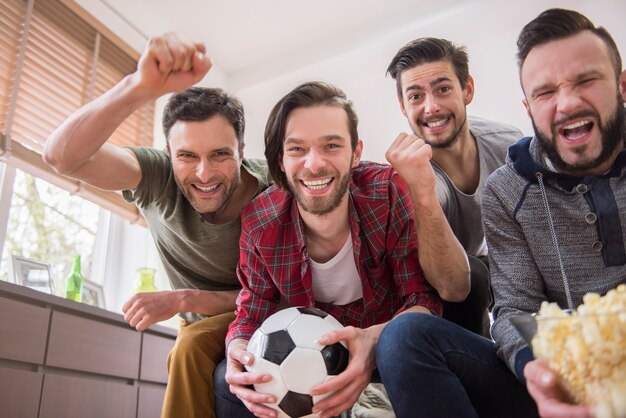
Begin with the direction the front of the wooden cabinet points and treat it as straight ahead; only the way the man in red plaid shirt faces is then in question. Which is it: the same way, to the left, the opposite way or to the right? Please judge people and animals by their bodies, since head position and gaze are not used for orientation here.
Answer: to the right

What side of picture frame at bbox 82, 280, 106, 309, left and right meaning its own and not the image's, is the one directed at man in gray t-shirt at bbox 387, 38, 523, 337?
front

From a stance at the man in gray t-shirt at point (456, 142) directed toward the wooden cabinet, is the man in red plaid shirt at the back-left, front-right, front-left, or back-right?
front-left

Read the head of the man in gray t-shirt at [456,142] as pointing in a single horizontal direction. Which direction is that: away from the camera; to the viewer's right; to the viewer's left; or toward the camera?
toward the camera

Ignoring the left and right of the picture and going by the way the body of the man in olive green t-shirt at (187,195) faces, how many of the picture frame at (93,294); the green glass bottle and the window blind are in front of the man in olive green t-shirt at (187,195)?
0

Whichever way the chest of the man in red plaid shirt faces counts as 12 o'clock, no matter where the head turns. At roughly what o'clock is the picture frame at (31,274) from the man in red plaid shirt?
The picture frame is roughly at 4 o'clock from the man in red plaid shirt.

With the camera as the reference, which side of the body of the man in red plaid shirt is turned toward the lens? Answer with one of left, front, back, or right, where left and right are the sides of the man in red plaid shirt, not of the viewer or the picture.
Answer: front

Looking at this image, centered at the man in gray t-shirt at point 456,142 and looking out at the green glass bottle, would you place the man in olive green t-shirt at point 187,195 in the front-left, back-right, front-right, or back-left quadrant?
front-left

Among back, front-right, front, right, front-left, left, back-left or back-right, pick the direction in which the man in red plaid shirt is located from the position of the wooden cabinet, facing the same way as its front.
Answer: front

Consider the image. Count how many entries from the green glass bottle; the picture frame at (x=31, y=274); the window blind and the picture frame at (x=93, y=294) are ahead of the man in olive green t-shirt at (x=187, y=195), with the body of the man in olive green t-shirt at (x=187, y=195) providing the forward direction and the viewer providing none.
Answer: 0

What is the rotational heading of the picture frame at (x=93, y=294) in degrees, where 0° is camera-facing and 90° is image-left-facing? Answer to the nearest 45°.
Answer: approximately 315°

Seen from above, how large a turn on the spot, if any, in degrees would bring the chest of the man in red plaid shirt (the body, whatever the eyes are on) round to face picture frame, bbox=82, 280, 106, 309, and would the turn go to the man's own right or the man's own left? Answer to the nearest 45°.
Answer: approximately 135° to the man's own right

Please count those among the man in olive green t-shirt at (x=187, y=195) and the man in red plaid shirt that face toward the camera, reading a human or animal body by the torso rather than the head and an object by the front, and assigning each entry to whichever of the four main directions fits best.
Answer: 2

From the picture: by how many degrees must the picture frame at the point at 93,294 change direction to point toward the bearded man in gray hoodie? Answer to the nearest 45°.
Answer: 0° — it already faces them

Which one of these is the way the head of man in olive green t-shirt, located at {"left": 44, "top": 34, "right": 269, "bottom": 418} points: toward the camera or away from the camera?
toward the camera

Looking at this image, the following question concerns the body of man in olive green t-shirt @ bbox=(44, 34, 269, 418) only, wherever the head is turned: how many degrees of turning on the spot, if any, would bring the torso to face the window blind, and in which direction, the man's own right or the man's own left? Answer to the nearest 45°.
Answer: approximately 135° to the man's own right

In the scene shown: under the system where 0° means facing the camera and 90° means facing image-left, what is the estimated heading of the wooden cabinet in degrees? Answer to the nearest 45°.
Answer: approximately 315°

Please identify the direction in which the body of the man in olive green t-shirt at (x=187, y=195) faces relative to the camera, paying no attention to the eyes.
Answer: toward the camera

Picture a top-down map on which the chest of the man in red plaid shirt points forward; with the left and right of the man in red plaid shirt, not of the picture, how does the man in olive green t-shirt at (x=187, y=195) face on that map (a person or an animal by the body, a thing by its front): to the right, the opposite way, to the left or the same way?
the same way

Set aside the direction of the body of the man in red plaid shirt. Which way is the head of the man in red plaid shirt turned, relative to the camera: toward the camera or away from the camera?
toward the camera
